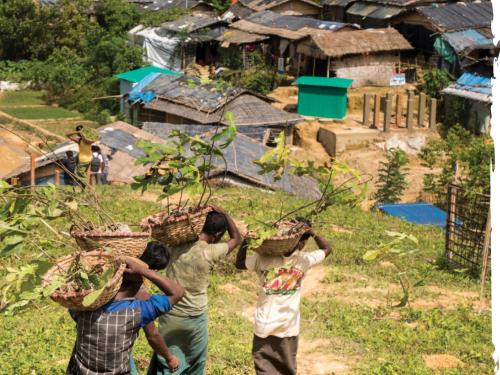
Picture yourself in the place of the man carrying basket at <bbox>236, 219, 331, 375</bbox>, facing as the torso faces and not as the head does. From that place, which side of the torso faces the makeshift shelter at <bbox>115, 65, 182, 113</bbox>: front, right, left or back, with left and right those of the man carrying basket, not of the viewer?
front

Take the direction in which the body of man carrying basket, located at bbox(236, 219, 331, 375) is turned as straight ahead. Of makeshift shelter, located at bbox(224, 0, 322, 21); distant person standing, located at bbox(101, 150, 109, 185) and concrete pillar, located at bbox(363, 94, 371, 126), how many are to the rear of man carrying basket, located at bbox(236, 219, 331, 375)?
0

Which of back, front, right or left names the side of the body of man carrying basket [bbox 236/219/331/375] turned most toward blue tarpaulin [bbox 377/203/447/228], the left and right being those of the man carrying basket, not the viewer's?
front

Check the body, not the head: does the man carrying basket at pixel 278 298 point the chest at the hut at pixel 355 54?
yes

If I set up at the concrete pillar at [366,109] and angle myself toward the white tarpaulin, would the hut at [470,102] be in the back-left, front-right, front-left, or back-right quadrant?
back-right

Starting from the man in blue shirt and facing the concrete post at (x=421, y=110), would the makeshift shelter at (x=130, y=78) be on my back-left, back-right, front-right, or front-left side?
front-left

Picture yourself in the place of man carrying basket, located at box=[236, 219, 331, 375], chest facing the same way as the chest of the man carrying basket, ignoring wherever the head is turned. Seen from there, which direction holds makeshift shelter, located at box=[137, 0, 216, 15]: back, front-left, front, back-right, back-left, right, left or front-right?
front

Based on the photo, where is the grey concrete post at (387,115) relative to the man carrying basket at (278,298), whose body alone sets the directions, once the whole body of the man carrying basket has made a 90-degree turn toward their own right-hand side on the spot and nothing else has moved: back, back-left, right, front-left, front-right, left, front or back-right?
left

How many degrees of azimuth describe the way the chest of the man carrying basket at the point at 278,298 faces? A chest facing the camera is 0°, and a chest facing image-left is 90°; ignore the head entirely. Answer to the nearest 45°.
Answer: approximately 180°

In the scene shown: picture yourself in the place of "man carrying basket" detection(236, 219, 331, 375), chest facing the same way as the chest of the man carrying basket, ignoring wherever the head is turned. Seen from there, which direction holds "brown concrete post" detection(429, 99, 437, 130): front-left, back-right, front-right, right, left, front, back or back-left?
front

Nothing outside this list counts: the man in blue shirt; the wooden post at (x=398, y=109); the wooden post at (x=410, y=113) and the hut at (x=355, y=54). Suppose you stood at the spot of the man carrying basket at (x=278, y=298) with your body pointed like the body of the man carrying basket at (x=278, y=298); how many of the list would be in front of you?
3

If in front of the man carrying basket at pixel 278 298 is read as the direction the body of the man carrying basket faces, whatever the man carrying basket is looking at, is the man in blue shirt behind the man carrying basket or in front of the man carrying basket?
behind

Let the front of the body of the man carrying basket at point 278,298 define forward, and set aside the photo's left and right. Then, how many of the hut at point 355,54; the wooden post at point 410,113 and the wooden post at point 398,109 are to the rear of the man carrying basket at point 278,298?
0

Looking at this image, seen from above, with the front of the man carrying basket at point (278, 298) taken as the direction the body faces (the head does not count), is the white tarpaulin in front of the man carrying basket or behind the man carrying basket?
in front

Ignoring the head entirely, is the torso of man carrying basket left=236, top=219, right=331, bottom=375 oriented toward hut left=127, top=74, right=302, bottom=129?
yes

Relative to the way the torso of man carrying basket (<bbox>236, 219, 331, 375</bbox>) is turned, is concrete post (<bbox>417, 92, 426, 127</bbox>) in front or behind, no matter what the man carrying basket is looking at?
in front

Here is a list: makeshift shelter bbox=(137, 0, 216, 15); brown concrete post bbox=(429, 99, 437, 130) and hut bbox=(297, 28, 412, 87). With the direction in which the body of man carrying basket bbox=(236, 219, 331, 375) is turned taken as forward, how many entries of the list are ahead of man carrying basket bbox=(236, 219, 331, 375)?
3
